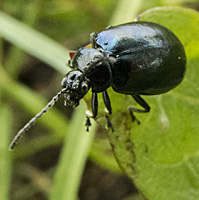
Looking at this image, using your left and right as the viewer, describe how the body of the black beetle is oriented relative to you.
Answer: facing the viewer and to the left of the viewer
